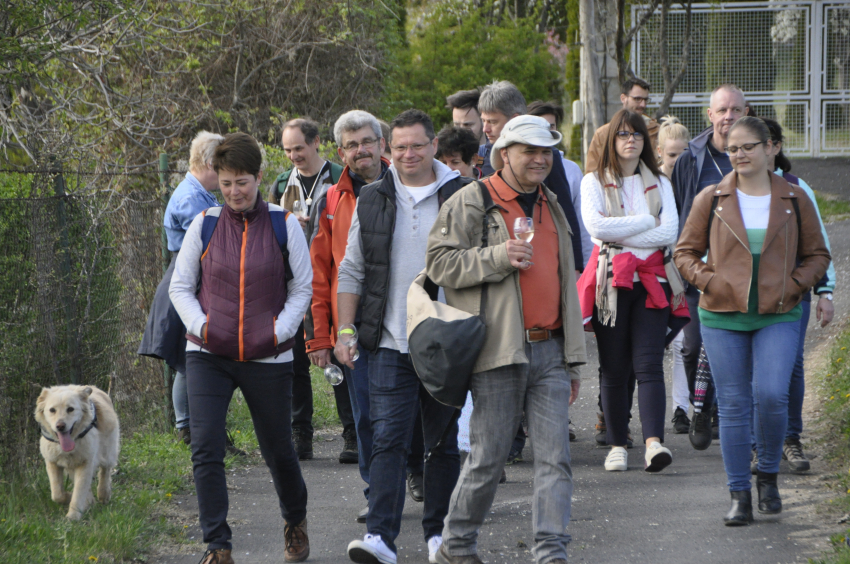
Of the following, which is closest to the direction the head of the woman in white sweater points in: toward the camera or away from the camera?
toward the camera

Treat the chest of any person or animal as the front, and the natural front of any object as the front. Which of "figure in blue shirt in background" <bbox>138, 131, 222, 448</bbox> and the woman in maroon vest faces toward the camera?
the woman in maroon vest

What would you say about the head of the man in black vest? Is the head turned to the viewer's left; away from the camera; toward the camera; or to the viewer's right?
toward the camera

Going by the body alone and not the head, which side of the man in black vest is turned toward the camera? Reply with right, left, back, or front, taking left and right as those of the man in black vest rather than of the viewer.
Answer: front

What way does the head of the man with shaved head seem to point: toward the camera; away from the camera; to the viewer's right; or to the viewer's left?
toward the camera

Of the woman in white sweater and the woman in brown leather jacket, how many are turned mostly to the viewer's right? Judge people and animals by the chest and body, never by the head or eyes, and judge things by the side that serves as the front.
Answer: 0

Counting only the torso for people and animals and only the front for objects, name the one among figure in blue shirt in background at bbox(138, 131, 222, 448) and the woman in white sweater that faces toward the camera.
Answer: the woman in white sweater

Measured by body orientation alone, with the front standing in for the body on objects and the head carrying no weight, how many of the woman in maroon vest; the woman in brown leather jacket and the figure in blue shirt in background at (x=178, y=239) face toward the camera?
2

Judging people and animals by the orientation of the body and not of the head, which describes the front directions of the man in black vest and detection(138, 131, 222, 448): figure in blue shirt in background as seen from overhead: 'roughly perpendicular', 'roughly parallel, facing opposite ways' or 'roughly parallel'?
roughly perpendicular

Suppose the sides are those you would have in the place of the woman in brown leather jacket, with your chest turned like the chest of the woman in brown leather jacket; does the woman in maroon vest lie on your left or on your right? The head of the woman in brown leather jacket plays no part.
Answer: on your right

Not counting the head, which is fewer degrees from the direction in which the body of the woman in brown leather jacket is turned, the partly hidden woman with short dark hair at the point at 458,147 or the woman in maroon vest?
the woman in maroon vest

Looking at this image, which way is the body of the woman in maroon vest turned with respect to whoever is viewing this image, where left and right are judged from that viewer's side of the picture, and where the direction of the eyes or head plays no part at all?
facing the viewer

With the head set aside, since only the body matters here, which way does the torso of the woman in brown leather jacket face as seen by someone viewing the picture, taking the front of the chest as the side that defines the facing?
toward the camera

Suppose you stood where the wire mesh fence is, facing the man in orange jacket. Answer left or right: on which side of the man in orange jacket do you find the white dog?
right

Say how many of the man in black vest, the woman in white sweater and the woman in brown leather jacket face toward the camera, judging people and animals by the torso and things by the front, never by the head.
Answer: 3

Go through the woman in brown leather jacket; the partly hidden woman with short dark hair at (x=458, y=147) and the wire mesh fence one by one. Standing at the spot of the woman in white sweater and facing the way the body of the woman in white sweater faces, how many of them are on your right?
2

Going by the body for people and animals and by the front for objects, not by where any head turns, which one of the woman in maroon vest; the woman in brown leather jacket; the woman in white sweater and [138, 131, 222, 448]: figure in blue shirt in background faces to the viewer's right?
the figure in blue shirt in background

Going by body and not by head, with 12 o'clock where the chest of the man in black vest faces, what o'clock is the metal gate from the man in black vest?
The metal gate is roughly at 7 o'clock from the man in black vest.

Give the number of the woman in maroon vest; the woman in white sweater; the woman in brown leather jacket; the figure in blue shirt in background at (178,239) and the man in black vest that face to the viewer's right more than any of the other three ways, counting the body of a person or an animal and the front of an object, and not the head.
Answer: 1
